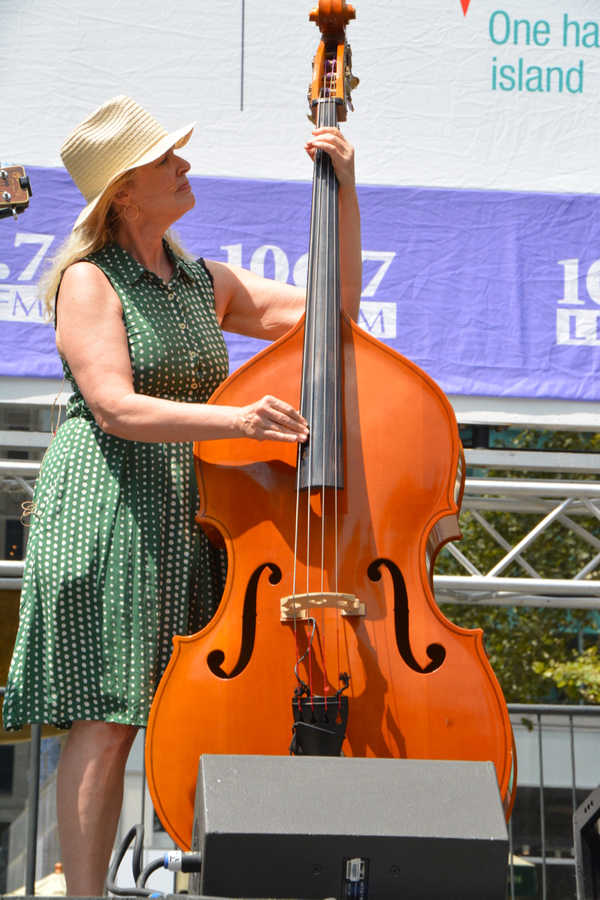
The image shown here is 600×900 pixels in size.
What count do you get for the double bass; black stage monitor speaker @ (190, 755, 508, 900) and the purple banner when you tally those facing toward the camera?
2

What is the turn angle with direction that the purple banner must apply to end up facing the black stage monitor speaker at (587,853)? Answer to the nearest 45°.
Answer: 0° — it already faces it

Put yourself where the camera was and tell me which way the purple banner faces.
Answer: facing the viewer

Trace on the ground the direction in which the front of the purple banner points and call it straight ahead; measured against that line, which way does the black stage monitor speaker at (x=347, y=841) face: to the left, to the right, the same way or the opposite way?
the opposite way

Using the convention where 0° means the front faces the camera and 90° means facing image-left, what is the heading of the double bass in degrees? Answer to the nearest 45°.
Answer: approximately 0°

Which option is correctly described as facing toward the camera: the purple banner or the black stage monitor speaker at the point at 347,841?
the purple banner

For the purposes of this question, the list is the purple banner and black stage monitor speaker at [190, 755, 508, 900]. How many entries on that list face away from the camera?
1

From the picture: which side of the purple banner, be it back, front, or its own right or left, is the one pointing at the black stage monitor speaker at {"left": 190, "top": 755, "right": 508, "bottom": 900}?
front

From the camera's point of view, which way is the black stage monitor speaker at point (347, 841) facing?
away from the camera

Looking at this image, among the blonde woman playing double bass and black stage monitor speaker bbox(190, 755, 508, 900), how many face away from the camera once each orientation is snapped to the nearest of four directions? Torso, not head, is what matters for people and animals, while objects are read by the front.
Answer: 1
